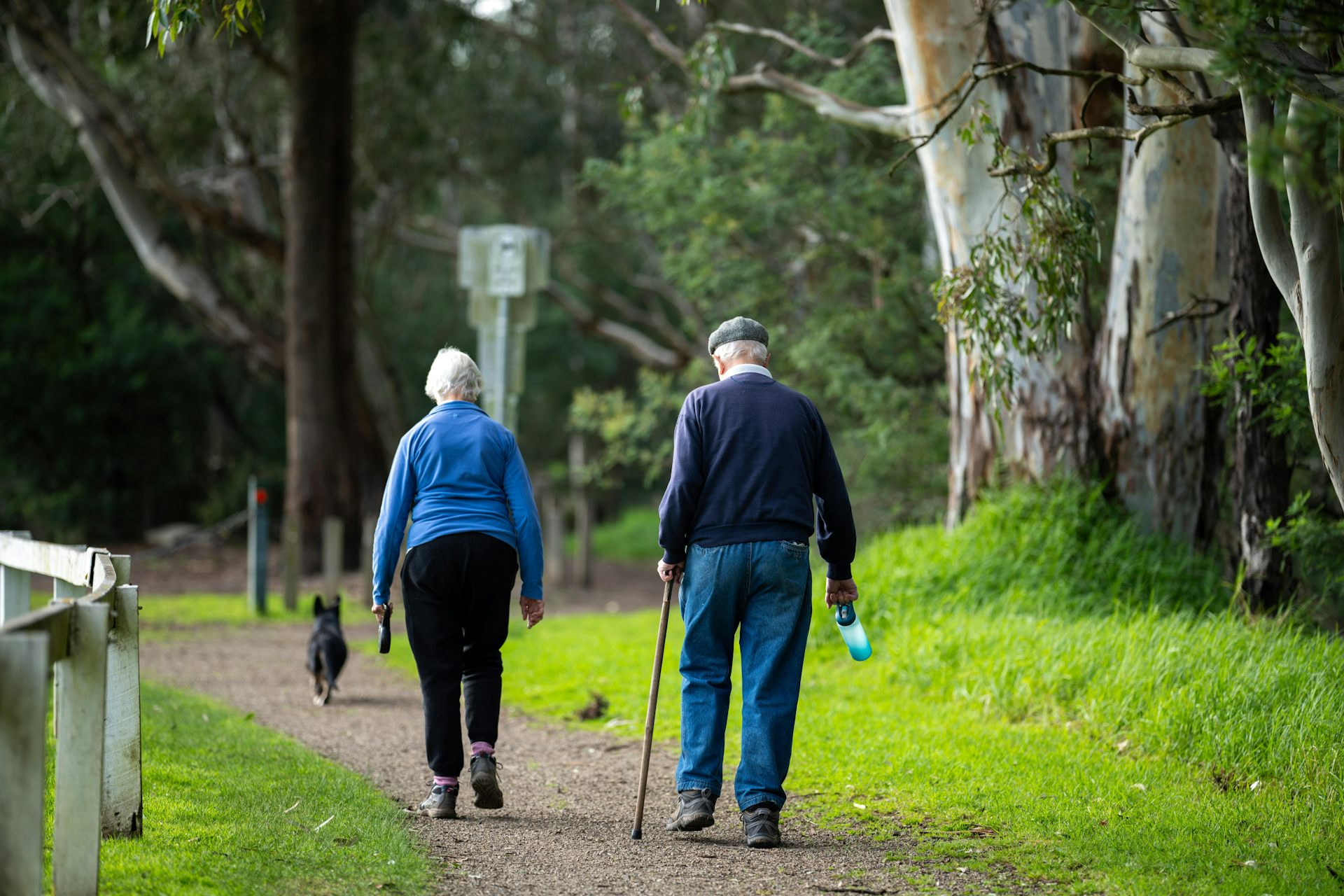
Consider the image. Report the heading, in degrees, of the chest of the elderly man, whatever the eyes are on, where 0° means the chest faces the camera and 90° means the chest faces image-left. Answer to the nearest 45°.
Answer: approximately 180°

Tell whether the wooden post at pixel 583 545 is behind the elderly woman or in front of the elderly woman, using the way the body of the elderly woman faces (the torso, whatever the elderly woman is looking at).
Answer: in front

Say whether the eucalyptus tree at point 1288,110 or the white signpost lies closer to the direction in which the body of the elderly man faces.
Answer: the white signpost

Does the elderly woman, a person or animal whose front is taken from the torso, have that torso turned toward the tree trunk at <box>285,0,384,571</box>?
yes

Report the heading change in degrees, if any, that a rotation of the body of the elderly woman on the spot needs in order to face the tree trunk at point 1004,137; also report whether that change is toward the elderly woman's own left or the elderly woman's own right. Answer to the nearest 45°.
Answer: approximately 45° to the elderly woman's own right

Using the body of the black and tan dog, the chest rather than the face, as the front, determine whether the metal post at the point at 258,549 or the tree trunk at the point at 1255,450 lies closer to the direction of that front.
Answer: the metal post

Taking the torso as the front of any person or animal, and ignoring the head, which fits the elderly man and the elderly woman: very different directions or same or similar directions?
same or similar directions

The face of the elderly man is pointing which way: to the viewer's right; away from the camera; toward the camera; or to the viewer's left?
away from the camera

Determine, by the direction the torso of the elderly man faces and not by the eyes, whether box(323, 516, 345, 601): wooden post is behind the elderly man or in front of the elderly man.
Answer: in front

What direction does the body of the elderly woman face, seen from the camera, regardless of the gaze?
away from the camera

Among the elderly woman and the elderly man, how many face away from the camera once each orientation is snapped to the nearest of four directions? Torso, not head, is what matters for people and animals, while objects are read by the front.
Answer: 2
